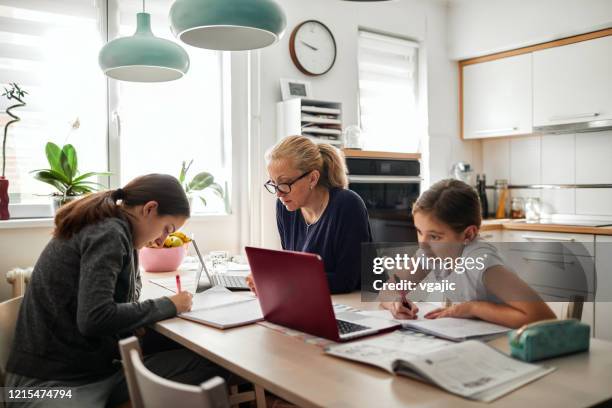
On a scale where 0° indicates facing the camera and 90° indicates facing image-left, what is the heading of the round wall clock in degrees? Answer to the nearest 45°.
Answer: approximately 315°

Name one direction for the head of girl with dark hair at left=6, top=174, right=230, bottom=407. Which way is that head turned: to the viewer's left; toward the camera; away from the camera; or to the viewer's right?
to the viewer's right

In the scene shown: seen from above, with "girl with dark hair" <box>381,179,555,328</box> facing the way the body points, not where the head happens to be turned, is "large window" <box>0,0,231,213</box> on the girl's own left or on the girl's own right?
on the girl's own right

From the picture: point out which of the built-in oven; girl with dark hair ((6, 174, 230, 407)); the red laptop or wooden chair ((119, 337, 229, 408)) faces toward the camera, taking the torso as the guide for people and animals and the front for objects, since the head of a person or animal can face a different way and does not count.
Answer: the built-in oven

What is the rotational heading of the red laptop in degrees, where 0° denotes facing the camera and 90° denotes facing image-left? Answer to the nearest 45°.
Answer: approximately 225°

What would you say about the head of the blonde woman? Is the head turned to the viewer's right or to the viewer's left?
to the viewer's left

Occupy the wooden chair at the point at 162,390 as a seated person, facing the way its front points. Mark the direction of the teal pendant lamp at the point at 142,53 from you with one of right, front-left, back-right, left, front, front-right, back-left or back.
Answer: front-left

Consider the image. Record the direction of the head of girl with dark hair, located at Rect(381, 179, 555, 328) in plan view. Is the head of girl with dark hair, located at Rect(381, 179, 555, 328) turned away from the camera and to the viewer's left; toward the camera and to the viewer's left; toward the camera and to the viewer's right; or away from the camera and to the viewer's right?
toward the camera and to the viewer's left

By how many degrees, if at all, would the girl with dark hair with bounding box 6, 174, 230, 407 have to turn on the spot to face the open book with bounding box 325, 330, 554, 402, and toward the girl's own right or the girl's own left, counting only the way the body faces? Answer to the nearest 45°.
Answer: approximately 45° to the girl's own right

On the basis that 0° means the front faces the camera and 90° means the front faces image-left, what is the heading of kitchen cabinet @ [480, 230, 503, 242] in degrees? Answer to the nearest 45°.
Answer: approximately 45°

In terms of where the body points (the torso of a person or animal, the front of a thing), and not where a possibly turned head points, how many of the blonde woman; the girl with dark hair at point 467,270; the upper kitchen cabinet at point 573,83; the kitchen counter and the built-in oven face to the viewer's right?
0

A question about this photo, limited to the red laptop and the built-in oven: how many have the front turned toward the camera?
1

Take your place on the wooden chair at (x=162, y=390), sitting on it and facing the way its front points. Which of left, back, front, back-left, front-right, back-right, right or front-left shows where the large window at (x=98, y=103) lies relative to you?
front-left

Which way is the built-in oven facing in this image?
toward the camera

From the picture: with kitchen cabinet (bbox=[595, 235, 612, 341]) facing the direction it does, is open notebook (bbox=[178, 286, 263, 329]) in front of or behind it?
in front

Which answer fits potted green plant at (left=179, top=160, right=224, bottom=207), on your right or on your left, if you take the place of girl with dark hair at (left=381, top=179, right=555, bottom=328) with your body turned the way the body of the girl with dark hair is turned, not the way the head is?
on your right
